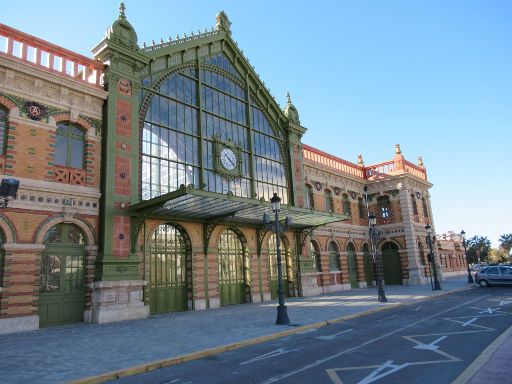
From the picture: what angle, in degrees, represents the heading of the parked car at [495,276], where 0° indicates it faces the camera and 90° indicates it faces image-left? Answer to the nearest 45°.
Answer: approximately 270°

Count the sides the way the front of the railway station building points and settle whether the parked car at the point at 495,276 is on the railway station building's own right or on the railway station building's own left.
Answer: on the railway station building's own left

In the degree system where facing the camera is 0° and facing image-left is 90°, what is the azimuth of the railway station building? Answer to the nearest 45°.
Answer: approximately 315°
